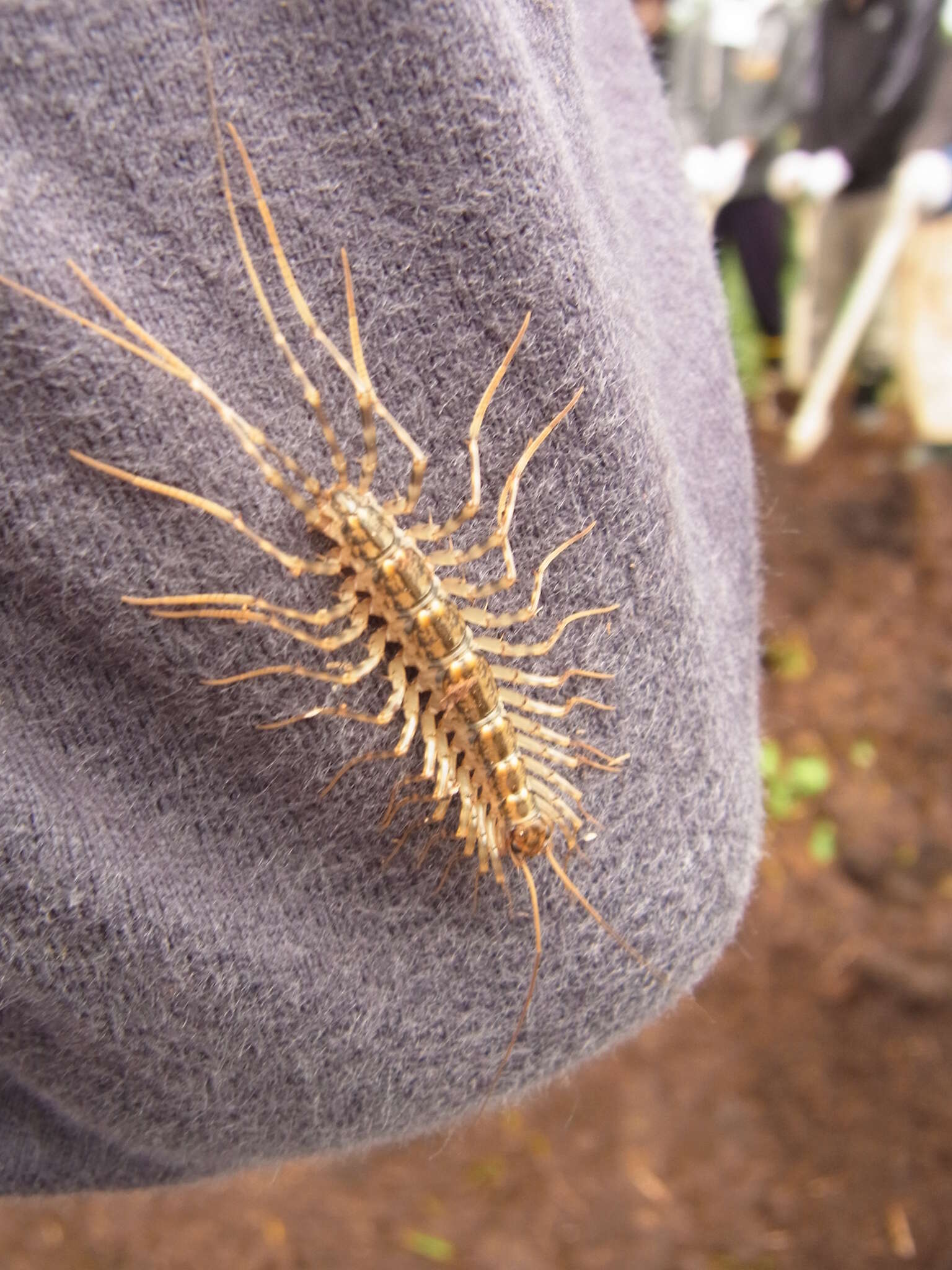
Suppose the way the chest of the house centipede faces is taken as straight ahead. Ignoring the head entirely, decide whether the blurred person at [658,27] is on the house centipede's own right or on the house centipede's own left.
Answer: on the house centipede's own left

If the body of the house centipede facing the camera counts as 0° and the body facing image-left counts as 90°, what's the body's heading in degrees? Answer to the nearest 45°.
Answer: approximately 315°

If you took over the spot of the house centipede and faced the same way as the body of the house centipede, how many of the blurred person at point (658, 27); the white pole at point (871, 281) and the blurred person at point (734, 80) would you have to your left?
3

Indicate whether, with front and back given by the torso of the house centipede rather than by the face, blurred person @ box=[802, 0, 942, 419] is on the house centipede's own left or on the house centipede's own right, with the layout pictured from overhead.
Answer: on the house centipede's own left

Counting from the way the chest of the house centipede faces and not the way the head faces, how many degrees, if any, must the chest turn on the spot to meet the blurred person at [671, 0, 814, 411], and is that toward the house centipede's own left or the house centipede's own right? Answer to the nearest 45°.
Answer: approximately 90° to the house centipede's own left
